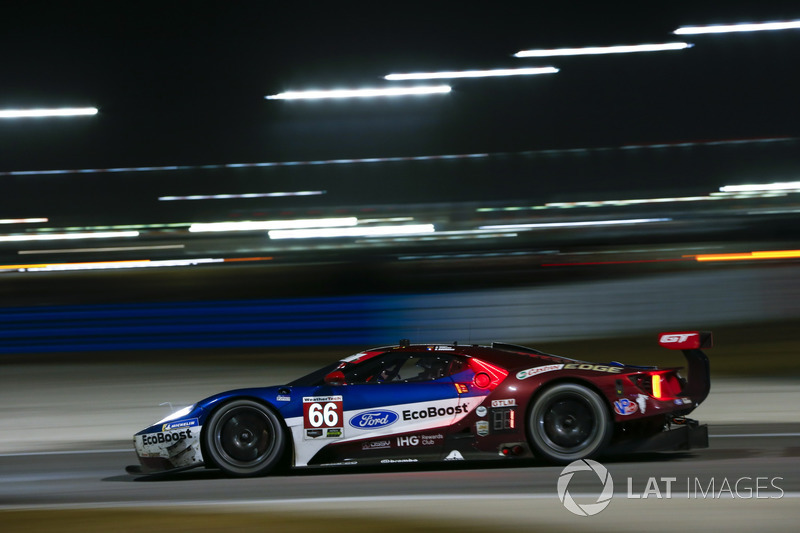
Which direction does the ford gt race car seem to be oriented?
to the viewer's left

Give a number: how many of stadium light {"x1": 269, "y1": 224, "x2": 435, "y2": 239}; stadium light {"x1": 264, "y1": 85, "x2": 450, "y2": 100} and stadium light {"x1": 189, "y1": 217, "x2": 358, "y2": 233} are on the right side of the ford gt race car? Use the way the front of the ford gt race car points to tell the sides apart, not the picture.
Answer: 3

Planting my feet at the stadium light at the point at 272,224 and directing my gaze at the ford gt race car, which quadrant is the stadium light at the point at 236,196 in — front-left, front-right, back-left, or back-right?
back-right

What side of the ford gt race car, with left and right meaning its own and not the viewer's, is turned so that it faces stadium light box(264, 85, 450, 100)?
right

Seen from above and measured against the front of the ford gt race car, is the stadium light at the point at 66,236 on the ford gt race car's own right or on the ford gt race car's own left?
on the ford gt race car's own right

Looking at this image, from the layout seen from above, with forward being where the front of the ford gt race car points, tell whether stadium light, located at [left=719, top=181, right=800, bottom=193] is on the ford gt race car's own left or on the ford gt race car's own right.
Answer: on the ford gt race car's own right

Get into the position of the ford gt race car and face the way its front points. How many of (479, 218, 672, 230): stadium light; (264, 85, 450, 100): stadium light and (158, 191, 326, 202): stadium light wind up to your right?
3

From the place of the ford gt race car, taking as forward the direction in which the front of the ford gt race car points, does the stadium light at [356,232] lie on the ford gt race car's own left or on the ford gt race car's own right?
on the ford gt race car's own right

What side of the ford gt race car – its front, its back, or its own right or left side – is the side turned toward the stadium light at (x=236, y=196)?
right

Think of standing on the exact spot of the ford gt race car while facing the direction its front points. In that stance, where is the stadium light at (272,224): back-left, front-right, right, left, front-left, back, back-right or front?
right
